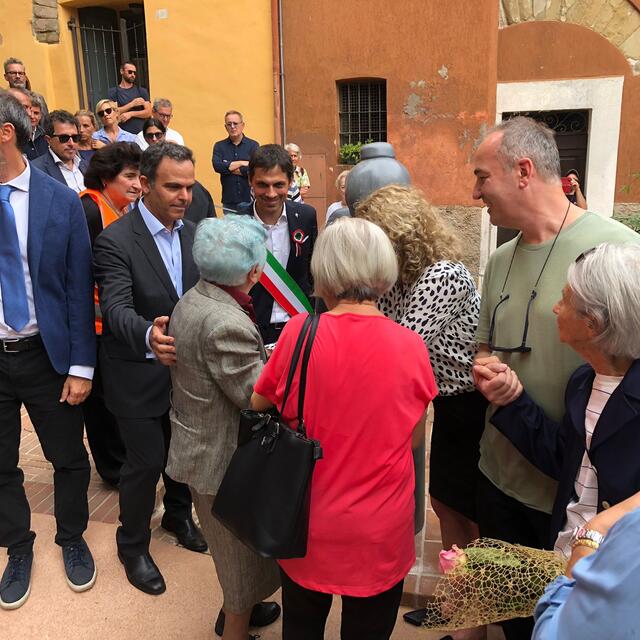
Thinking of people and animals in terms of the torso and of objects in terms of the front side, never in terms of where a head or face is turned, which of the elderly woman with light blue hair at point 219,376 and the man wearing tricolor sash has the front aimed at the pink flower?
the man wearing tricolor sash

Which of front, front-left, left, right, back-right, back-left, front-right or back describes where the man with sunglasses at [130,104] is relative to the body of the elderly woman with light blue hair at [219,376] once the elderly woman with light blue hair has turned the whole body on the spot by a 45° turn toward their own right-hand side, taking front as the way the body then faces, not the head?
left

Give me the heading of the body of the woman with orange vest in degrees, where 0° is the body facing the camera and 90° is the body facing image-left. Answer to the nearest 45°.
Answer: approximately 315°

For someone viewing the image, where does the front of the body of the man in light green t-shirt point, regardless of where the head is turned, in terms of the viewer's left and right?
facing the viewer and to the left of the viewer

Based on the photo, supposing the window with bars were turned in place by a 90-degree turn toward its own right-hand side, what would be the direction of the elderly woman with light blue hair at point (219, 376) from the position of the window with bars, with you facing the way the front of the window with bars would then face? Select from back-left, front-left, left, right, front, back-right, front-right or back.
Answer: left

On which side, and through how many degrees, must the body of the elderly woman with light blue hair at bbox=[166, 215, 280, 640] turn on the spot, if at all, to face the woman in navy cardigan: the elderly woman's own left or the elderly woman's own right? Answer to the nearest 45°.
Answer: approximately 90° to the elderly woman's own right

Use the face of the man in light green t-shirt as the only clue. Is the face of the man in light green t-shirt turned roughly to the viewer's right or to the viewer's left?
to the viewer's left

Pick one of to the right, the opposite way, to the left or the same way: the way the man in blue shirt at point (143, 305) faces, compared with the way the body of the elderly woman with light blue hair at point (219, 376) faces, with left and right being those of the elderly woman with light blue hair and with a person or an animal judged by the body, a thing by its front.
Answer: to the right

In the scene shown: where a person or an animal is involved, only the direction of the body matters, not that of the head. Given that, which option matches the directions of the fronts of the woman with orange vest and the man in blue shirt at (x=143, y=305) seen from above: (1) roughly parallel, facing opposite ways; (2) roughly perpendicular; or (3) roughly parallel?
roughly parallel

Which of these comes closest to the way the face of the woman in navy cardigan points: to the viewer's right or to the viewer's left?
to the viewer's left

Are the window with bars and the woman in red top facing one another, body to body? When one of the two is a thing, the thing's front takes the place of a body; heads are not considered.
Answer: yes

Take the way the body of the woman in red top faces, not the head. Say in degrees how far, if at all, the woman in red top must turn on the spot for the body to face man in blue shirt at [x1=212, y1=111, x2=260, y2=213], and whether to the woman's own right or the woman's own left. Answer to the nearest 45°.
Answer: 0° — they already face them

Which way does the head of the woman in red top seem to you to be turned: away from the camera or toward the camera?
away from the camera

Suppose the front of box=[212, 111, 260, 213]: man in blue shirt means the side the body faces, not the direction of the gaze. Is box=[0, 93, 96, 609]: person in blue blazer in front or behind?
in front

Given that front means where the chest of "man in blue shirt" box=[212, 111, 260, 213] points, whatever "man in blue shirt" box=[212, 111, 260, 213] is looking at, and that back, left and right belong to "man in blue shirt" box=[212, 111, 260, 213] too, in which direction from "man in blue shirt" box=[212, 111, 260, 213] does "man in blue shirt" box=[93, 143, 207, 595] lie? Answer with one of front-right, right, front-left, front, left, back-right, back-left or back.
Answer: front

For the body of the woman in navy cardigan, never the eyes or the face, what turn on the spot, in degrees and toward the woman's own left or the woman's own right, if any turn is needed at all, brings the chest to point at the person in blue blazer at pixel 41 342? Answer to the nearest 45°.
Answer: approximately 45° to the woman's own right

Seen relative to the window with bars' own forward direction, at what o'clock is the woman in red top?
The woman in red top is roughly at 12 o'clock from the window with bars.

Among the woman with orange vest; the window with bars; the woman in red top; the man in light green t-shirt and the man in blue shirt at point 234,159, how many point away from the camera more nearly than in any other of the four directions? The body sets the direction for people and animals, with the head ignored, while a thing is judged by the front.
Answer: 1
